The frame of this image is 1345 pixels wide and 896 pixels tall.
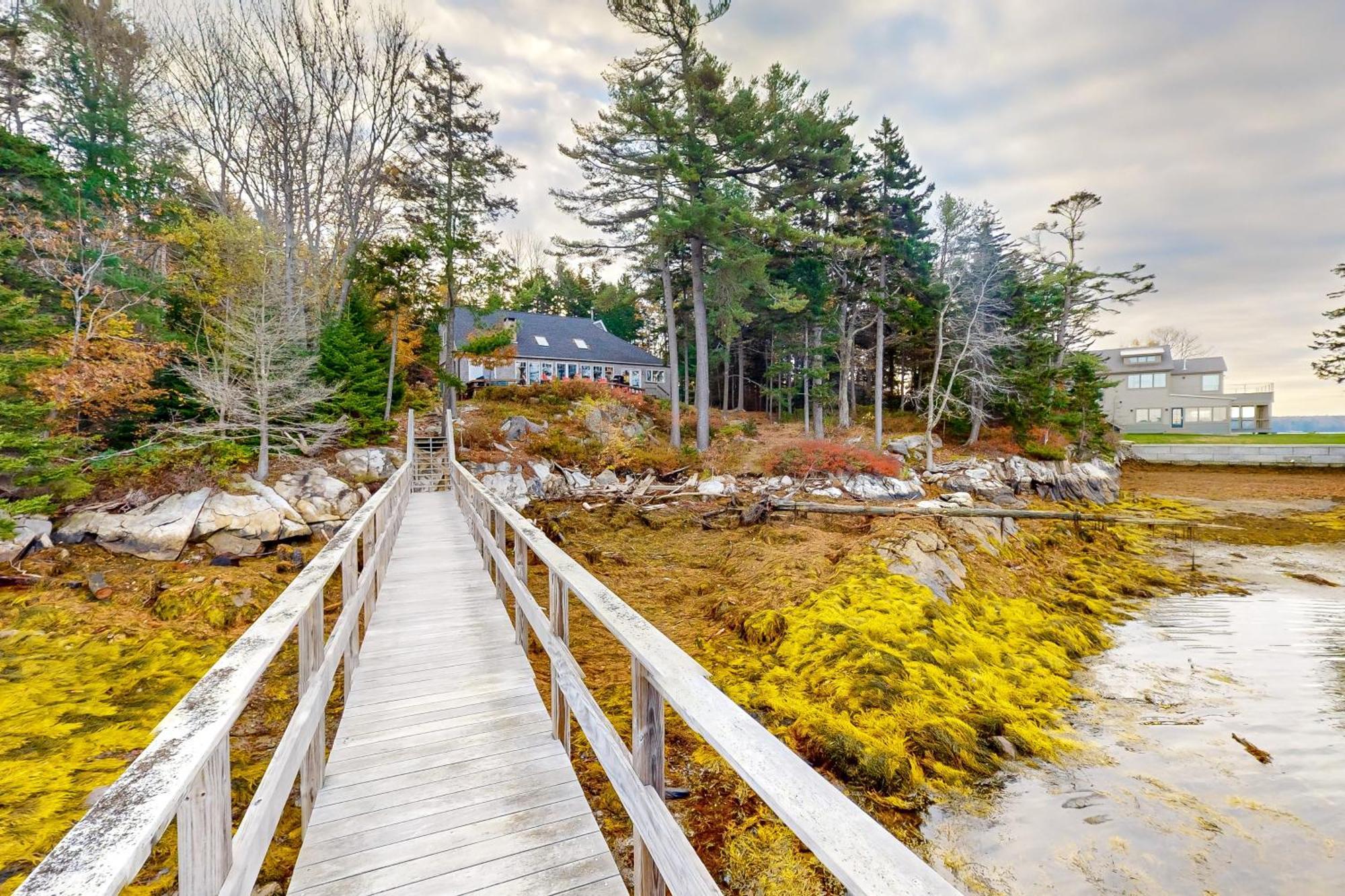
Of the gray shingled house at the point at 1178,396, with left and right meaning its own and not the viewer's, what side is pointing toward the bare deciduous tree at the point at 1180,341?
back

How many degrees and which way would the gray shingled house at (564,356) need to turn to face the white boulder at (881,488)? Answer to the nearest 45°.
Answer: approximately 45° to its left

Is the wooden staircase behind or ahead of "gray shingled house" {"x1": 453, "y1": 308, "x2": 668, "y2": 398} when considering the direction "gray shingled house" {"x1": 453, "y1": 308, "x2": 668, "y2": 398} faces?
ahead

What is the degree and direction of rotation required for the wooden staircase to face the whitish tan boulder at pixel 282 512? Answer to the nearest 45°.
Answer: approximately 45° to its right

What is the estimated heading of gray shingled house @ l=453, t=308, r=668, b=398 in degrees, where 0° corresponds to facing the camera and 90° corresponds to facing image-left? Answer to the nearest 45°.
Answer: approximately 0°

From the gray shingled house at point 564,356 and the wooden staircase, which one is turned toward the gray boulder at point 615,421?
the gray shingled house

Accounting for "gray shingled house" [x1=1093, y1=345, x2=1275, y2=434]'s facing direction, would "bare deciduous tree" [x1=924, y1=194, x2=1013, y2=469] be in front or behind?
in front

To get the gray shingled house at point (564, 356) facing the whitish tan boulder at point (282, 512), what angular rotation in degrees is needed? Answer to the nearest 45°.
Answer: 0° — it already faces it

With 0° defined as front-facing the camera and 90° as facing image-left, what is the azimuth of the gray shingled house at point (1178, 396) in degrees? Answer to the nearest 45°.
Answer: approximately 0°

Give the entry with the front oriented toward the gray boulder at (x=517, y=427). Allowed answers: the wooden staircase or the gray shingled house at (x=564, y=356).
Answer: the gray shingled house

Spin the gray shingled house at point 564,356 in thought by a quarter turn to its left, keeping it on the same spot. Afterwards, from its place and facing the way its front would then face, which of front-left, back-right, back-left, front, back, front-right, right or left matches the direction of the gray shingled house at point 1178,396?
front

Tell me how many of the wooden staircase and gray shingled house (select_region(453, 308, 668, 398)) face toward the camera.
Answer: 2
